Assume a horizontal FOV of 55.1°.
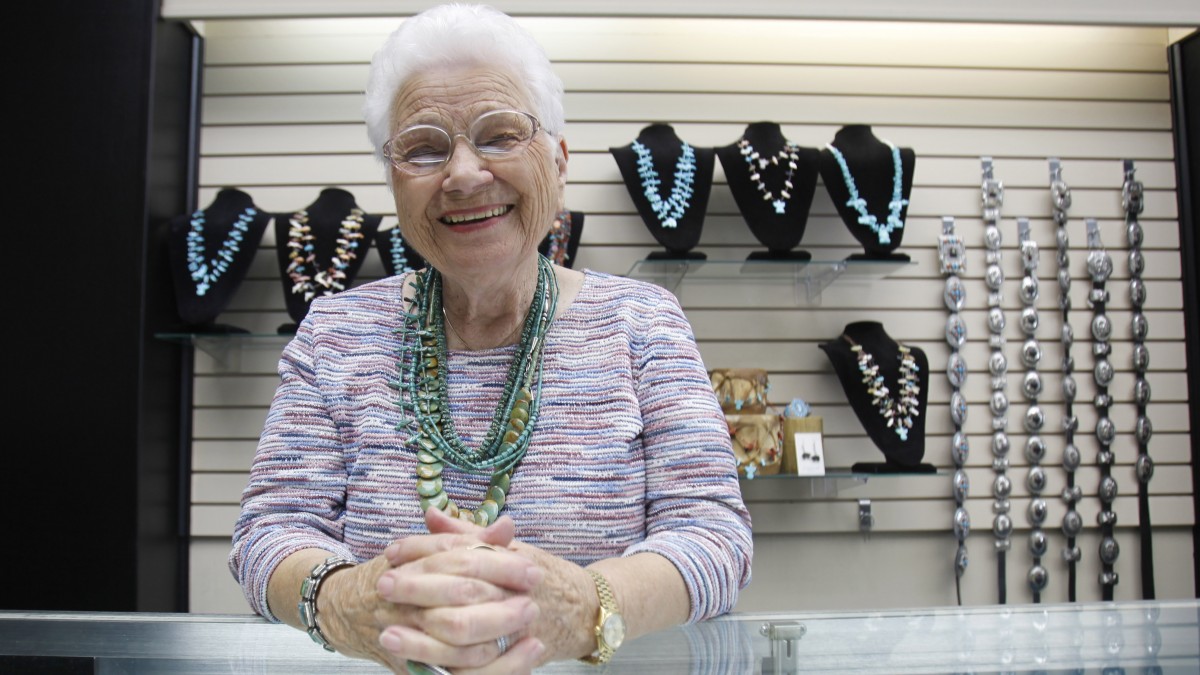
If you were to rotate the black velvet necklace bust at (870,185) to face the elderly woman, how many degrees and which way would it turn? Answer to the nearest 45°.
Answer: approximately 45° to its right

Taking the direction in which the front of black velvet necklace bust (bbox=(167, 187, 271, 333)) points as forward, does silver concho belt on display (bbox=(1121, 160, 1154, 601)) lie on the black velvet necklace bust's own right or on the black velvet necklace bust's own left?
on the black velvet necklace bust's own left

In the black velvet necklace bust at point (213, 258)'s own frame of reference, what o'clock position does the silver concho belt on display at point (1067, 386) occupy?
The silver concho belt on display is roughly at 8 o'clock from the black velvet necklace bust.

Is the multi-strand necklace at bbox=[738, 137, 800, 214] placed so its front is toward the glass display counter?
yes

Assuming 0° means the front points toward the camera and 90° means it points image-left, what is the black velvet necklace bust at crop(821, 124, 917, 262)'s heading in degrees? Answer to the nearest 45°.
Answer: approximately 315°

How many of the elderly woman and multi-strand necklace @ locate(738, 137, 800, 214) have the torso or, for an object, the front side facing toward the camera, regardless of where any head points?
2

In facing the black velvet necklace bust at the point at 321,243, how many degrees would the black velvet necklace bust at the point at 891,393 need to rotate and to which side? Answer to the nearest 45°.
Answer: approximately 135° to its right

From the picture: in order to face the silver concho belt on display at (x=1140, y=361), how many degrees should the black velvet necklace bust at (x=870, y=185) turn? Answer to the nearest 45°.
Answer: approximately 90° to its left
